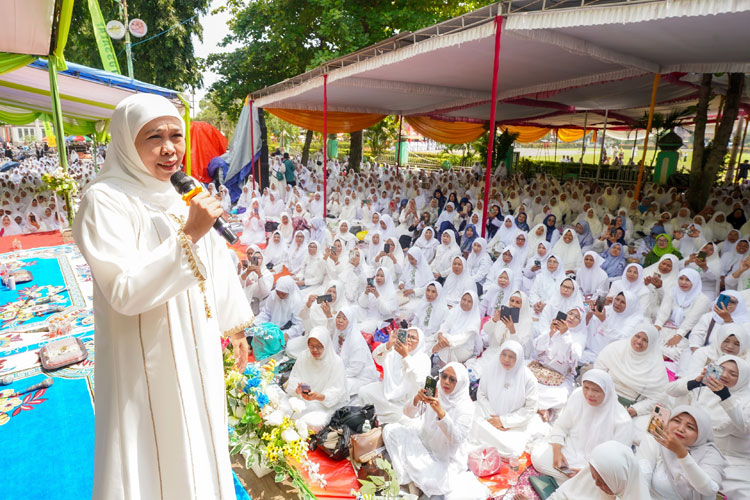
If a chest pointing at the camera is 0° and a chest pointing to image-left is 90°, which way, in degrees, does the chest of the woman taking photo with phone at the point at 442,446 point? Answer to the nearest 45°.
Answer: approximately 45°

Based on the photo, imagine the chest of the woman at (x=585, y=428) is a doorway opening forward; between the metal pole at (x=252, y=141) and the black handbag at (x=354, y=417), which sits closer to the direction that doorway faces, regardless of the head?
the black handbag

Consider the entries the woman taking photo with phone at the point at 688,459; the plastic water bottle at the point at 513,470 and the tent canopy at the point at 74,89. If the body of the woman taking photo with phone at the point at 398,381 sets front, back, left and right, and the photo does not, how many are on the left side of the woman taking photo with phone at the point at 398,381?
2

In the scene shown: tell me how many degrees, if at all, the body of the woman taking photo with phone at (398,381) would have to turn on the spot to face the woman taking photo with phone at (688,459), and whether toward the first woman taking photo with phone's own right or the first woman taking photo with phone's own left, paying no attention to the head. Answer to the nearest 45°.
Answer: approximately 90° to the first woman taking photo with phone's own left

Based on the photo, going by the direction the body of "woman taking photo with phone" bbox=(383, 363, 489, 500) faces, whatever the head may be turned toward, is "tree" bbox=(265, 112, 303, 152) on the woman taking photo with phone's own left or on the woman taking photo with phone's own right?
on the woman taking photo with phone's own right

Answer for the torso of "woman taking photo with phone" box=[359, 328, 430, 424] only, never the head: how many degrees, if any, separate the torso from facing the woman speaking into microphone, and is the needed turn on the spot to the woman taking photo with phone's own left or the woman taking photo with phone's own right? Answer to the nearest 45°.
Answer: approximately 45° to the woman taking photo with phone's own left

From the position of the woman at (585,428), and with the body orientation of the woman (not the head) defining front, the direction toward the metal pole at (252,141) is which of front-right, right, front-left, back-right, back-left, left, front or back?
right

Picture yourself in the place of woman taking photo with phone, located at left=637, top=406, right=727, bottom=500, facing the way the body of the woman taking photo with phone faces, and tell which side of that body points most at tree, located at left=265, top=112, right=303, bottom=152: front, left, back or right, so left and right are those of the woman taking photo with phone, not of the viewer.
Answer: right

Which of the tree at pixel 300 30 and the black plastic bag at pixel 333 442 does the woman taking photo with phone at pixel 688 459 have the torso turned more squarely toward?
the black plastic bag

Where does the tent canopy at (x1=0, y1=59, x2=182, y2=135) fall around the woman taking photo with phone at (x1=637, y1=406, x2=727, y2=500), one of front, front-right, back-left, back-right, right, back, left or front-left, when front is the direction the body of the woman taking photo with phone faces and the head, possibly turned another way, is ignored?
front-right

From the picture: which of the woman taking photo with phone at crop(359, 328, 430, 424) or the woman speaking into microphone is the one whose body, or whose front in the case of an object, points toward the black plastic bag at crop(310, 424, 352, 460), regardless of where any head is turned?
the woman taking photo with phone

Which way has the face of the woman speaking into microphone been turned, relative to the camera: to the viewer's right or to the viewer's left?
to the viewer's right

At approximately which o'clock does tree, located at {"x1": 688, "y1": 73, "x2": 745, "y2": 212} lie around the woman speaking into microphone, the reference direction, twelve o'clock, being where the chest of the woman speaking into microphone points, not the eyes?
The tree is roughly at 10 o'clock from the woman speaking into microphone.
